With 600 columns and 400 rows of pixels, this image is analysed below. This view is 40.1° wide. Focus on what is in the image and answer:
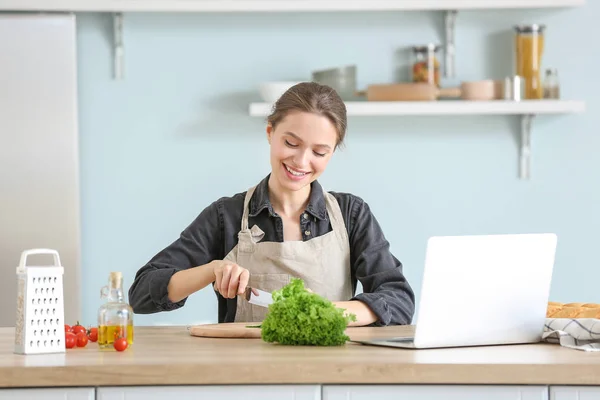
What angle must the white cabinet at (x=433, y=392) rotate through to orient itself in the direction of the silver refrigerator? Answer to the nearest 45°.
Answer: approximately 135° to its right

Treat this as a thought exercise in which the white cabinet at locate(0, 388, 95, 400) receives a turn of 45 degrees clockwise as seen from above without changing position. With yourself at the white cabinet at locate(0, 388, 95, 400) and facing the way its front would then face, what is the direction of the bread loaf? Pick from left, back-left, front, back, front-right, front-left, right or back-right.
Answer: back-left

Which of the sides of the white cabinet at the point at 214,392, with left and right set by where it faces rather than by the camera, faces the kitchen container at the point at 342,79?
back

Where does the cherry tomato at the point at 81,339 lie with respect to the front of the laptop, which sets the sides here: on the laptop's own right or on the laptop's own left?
on the laptop's own left

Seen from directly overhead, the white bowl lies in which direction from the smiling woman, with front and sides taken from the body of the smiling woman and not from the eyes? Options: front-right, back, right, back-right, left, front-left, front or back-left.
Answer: back

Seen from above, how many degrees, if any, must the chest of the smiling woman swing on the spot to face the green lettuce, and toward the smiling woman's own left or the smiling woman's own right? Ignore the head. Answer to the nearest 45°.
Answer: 0° — they already face it

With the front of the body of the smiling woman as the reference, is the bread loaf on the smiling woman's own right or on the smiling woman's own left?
on the smiling woman's own left

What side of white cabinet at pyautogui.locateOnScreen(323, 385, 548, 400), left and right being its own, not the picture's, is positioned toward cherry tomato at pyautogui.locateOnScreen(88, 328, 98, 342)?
right

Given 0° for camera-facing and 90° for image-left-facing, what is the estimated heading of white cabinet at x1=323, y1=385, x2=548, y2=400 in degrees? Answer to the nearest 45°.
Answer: approximately 0°

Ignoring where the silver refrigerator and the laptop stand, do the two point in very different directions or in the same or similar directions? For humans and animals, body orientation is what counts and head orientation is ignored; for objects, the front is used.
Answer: very different directions

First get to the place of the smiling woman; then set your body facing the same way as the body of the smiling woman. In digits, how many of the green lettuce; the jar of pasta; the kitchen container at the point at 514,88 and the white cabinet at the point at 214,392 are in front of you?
2

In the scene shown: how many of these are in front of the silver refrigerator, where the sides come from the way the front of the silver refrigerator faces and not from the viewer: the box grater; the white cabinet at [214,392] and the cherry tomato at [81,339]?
3

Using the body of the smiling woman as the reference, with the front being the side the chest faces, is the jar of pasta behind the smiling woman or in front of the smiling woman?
behind

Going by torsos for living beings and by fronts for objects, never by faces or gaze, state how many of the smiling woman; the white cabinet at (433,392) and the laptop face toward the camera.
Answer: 2
